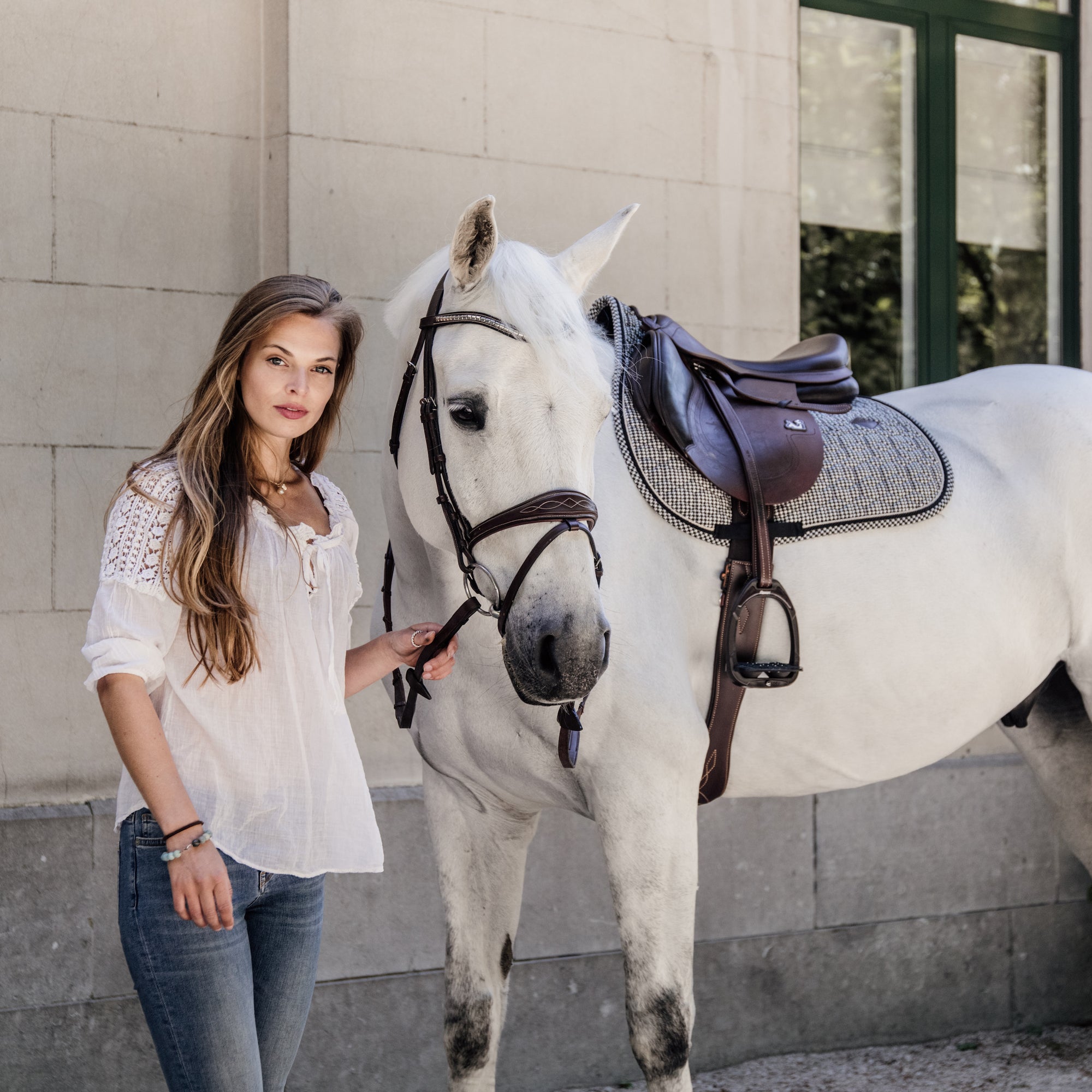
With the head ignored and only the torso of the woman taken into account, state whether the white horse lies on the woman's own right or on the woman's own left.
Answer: on the woman's own left

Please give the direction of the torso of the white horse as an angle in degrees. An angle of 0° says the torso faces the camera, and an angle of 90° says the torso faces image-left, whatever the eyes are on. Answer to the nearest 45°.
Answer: approximately 45°

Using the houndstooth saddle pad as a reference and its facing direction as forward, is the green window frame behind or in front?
behind

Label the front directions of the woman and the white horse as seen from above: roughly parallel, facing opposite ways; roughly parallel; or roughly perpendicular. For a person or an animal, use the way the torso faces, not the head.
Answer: roughly perpendicular

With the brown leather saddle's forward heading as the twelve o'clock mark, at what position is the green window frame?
The green window frame is roughly at 5 o'clock from the brown leather saddle.

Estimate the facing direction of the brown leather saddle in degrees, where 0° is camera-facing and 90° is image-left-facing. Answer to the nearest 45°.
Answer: approximately 45°

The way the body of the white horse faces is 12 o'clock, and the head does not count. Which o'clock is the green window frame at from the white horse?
The green window frame is roughly at 5 o'clock from the white horse.
